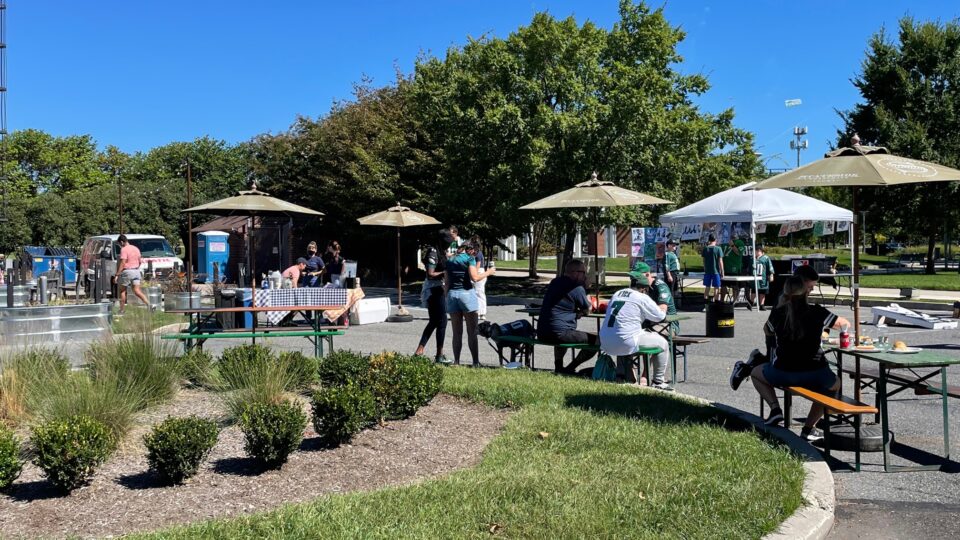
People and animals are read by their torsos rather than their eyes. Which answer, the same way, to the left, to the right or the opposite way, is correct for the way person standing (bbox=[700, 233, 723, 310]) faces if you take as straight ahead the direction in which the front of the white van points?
to the left

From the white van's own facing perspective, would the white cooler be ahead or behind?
ahead

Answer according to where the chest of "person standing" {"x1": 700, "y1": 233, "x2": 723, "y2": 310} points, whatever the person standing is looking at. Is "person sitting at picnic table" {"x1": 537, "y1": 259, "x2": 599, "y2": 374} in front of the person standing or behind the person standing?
behind

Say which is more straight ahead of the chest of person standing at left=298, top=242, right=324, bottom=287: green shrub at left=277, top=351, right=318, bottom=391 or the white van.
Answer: the green shrub

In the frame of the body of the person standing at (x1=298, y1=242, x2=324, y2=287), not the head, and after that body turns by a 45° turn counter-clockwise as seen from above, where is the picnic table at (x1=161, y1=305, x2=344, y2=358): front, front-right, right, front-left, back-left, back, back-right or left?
front

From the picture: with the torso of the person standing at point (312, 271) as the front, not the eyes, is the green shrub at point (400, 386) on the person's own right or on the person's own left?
on the person's own left

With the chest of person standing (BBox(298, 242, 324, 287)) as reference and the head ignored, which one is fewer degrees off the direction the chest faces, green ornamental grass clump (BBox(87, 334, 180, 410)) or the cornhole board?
the green ornamental grass clump

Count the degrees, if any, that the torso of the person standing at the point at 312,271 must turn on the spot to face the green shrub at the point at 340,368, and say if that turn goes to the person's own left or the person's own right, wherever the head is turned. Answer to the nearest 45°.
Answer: approximately 45° to the person's own left

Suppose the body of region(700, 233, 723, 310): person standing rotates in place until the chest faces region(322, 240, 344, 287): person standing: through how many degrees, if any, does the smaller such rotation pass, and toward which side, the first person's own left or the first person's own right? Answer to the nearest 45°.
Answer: approximately 135° to the first person's own left

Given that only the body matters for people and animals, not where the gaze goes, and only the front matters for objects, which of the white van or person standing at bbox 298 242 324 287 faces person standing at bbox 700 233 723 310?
the white van

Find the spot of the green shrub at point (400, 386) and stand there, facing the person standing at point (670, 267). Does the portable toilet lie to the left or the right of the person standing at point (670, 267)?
left

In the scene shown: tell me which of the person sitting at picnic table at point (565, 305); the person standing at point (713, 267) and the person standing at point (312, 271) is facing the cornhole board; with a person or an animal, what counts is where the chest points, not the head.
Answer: the person sitting at picnic table

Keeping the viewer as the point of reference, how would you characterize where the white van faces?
facing the viewer and to the right of the viewer

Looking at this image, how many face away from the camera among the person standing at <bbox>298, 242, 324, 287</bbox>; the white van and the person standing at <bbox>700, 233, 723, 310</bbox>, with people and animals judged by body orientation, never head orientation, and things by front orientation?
1

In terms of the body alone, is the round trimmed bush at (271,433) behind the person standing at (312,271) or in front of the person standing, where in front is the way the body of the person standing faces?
in front

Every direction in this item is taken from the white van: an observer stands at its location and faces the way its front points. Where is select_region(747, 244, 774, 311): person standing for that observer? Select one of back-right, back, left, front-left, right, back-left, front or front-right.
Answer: front

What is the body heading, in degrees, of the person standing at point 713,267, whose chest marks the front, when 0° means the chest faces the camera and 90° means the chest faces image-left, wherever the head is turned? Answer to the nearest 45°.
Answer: approximately 180°
